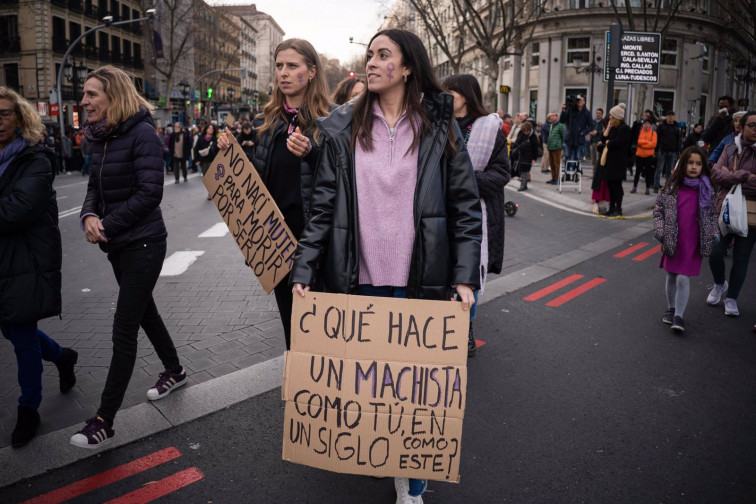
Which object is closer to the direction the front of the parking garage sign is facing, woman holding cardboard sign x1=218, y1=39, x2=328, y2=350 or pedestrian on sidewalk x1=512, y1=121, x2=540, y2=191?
the woman holding cardboard sign

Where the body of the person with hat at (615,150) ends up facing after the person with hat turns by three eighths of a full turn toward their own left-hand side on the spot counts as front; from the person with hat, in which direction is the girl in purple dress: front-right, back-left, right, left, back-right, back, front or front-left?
front-right

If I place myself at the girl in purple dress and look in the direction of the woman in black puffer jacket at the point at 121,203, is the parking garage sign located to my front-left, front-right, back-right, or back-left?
back-right
